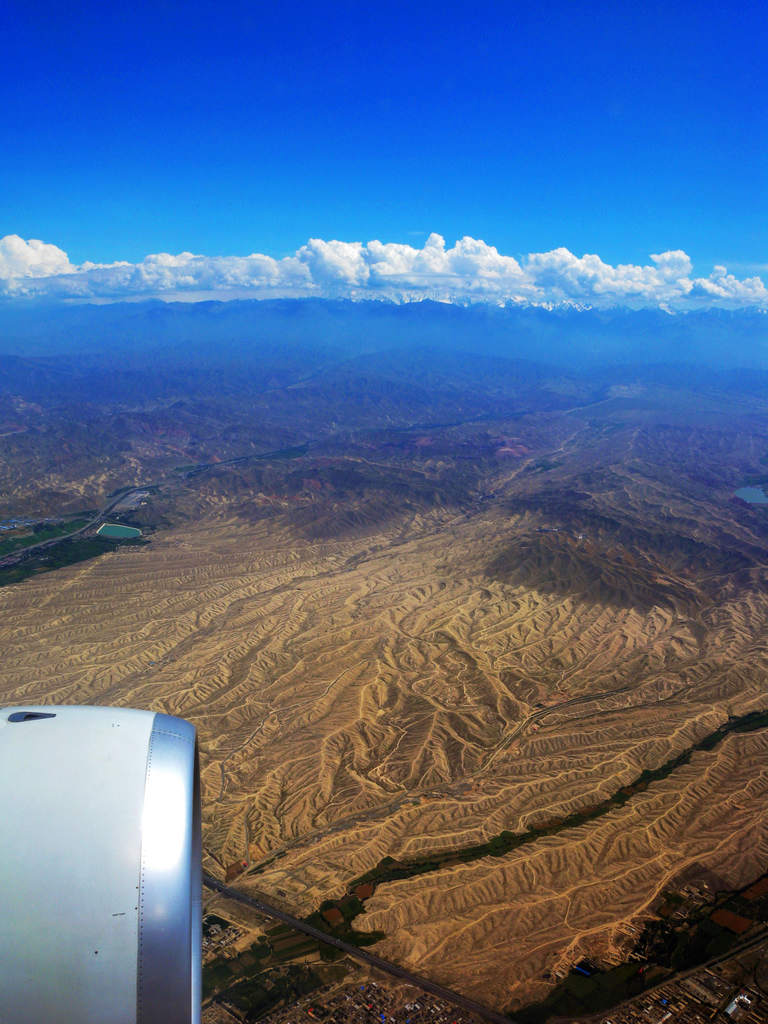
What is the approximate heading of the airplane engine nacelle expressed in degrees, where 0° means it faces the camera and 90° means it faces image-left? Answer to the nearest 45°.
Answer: approximately 270°

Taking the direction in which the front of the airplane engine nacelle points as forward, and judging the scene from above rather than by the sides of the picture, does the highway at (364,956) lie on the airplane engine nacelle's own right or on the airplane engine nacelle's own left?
on the airplane engine nacelle's own left
